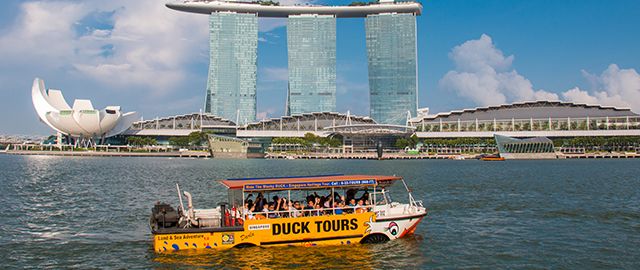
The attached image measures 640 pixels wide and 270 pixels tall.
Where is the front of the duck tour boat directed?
to the viewer's right
